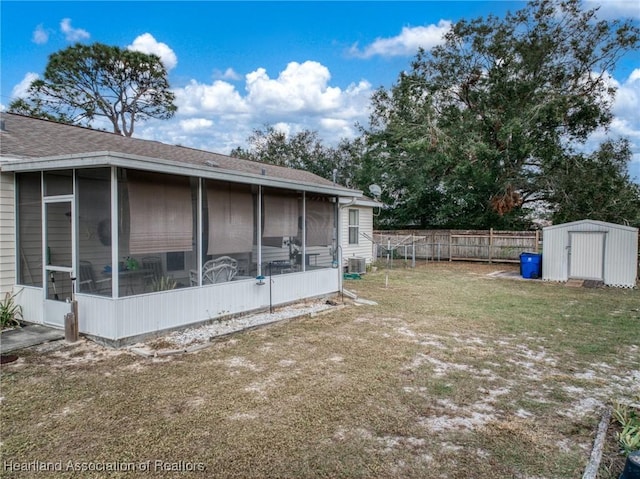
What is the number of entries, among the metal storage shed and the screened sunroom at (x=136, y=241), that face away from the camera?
0

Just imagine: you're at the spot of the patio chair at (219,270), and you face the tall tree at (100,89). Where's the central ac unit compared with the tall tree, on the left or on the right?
right

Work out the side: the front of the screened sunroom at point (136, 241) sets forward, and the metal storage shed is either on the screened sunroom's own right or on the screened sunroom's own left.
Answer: on the screened sunroom's own left

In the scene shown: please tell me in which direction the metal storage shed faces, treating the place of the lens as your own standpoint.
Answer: facing the viewer

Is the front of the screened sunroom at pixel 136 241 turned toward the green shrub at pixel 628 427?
yes

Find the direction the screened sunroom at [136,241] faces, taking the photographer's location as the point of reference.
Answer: facing the viewer and to the right of the viewer

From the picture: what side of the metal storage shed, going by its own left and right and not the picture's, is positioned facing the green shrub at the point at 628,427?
front

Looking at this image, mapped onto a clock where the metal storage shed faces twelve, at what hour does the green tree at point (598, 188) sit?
The green tree is roughly at 6 o'clock from the metal storage shed.

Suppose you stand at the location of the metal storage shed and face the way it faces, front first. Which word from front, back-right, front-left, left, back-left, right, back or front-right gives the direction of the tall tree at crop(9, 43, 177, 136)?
right
